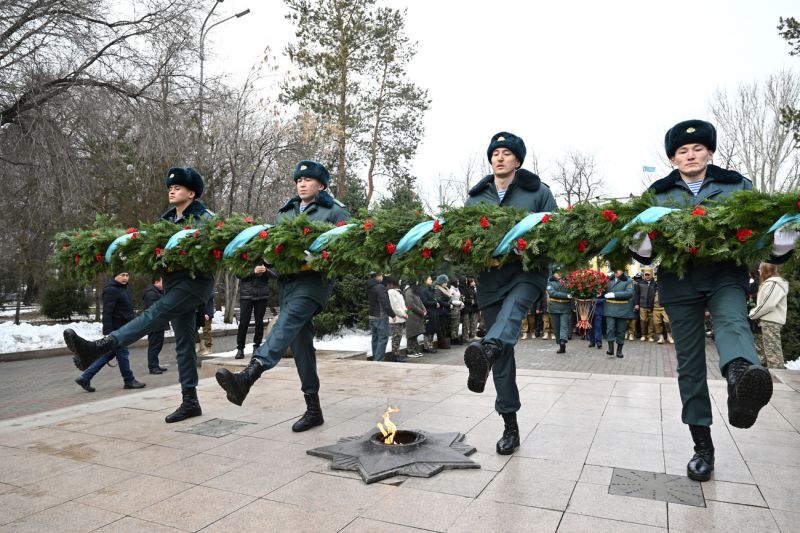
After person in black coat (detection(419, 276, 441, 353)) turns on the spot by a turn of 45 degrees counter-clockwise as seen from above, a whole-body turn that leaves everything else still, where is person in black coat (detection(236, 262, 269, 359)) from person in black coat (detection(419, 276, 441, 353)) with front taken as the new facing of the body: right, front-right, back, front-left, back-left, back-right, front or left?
back

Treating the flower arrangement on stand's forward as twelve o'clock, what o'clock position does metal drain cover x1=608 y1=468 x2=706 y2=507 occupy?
The metal drain cover is roughly at 12 o'clock from the flower arrangement on stand.

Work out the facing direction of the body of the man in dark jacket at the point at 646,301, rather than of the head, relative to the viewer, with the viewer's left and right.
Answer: facing the viewer

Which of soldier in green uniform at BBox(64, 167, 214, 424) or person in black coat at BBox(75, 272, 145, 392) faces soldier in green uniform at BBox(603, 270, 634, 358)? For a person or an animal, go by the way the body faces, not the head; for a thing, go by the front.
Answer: the person in black coat

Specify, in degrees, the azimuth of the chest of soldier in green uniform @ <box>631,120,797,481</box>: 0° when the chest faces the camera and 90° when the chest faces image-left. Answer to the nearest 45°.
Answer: approximately 0°

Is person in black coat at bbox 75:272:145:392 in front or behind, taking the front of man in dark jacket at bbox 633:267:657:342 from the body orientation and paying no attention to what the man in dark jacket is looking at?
in front

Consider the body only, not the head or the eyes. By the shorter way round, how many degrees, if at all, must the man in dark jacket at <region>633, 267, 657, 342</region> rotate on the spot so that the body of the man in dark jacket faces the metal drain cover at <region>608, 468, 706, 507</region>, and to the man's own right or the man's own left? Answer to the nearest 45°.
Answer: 0° — they already face it

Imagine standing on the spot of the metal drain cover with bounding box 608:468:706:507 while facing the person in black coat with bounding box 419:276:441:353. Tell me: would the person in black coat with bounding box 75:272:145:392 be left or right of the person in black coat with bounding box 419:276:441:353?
left

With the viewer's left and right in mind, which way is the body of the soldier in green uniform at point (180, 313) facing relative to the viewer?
facing the viewer and to the left of the viewer

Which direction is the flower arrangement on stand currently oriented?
toward the camera
